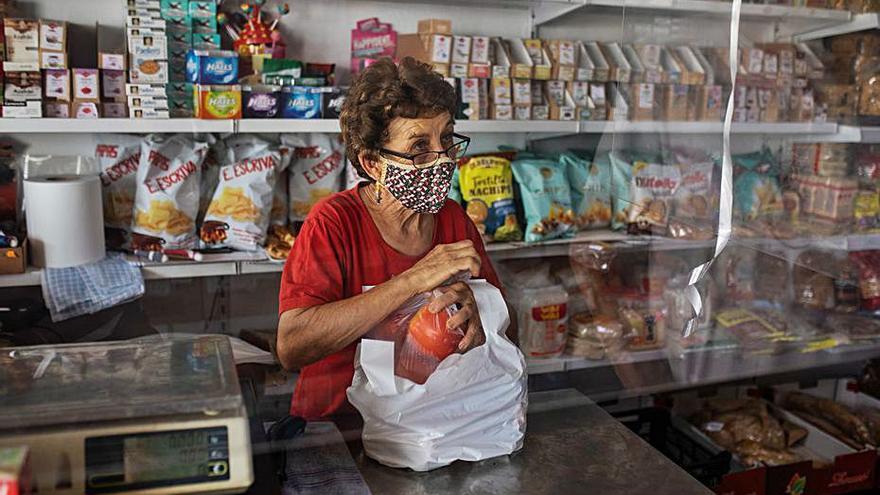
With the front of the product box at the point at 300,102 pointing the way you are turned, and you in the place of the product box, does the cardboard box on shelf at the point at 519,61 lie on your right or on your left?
on your left

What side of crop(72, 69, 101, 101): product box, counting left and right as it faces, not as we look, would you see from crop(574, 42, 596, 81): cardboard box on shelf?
left

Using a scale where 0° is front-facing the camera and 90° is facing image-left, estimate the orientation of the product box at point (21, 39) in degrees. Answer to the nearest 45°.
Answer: approximately 0°

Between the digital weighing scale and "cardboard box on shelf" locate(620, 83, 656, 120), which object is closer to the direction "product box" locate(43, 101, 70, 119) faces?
the digital weighing scale

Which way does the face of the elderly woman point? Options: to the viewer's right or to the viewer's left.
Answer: to the viewer's right

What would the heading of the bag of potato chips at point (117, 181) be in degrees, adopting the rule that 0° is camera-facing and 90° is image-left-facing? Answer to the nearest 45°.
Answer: approximately 0°

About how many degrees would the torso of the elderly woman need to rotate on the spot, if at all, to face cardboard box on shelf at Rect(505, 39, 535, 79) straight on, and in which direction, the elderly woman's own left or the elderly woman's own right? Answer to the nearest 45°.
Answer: approximately 135° to the elderly woman's own left
